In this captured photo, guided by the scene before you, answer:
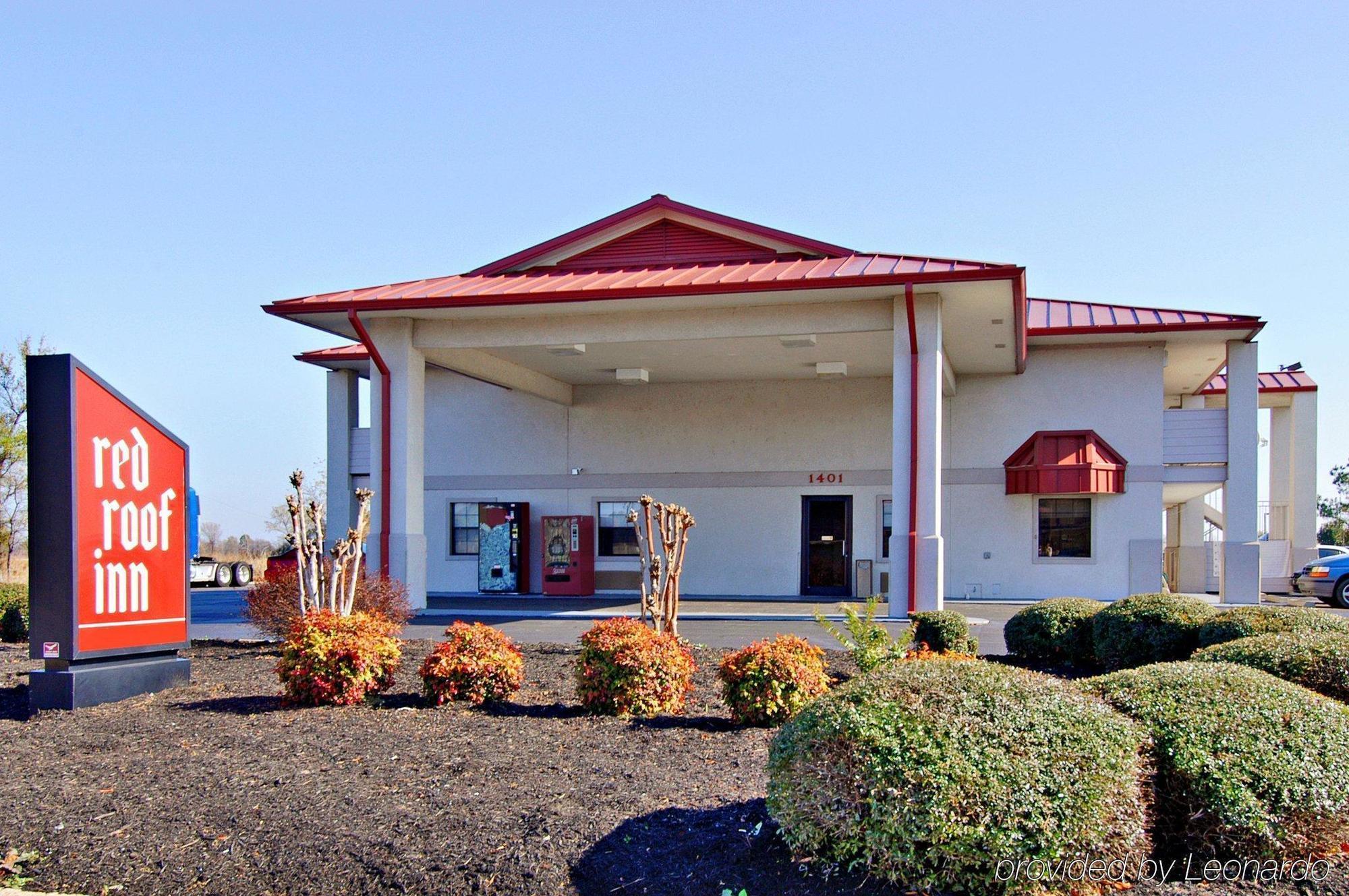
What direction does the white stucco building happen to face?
toward the camera

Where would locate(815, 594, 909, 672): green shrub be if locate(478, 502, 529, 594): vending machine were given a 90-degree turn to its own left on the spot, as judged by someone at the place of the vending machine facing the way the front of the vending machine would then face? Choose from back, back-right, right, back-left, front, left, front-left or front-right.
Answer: right

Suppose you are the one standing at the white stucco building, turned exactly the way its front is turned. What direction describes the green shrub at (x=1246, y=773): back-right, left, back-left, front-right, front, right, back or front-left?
front

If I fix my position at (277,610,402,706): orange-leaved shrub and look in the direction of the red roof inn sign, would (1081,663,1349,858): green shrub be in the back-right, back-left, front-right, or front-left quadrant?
back-left

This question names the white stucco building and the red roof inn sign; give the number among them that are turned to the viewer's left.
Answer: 0

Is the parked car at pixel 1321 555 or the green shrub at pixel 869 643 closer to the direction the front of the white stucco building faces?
the green shrub

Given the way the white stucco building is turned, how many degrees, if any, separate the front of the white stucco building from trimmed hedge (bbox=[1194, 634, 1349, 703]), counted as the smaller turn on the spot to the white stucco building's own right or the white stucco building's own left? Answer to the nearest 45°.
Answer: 0° — it already faces it

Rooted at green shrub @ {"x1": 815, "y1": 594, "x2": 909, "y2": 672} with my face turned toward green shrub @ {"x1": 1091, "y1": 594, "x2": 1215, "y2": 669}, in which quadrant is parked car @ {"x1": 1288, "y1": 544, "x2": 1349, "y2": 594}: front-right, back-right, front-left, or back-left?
front-left

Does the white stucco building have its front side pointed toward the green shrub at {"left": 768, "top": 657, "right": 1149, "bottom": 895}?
yes

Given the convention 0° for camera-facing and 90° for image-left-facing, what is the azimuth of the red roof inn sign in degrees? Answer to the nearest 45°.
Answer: approximately 315°

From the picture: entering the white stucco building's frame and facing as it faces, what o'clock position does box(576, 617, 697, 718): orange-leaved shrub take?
The orange-leaved shrub is roughly at 12 o'clock from the white stucco building.

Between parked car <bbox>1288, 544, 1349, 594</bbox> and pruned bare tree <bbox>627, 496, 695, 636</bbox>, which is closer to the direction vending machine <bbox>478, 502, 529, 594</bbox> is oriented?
the pruned bare tree

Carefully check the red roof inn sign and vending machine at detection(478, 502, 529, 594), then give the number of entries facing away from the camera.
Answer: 0

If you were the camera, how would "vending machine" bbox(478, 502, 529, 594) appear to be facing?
facing the viewer
